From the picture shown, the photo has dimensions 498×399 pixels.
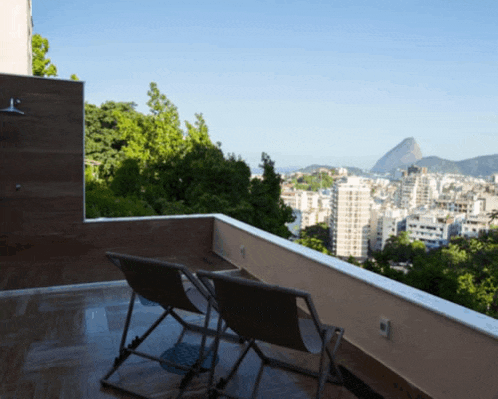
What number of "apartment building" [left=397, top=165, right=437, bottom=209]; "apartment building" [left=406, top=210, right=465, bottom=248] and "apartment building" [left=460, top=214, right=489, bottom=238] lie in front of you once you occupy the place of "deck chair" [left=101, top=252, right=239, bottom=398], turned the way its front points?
3

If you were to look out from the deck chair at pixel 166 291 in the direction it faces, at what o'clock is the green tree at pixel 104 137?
The green tree is roughly at 10 o'clock from the deck chair.

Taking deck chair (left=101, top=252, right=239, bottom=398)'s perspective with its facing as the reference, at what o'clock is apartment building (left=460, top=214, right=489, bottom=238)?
The apartment building is roughly at 12 o'clock from the deck chair.

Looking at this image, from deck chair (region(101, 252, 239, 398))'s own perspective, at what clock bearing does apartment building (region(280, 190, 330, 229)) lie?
The apartment building is roughly at 11 o'clock from the deck chair.

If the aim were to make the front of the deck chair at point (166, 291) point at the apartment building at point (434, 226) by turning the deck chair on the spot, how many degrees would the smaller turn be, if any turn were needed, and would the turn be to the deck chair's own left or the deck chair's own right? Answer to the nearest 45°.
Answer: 0° — it already faces it

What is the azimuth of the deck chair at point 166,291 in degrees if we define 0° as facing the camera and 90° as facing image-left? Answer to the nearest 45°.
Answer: approximately 225°

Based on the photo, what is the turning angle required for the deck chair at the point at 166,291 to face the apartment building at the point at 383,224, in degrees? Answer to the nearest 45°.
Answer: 0° — it already faces it

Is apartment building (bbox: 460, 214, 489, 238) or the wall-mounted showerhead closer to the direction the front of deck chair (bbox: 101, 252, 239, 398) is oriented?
the apartment building

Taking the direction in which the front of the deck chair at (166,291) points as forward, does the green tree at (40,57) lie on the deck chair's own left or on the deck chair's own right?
on the deck chair's own left
